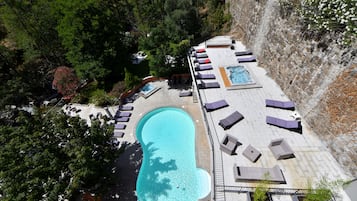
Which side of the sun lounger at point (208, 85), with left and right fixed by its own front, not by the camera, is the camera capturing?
right

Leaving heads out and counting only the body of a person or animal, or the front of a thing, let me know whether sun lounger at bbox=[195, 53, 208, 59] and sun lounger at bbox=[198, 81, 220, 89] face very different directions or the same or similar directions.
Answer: same or similar directions

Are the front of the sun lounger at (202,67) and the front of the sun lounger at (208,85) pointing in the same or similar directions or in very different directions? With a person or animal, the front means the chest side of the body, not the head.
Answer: same or similar directions

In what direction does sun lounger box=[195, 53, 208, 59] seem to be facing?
to the viewer's right

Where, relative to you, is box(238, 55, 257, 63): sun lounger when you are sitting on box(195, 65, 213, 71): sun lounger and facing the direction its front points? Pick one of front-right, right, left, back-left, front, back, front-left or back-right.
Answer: front

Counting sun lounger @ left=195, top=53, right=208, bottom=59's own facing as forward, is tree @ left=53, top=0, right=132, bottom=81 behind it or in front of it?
behind

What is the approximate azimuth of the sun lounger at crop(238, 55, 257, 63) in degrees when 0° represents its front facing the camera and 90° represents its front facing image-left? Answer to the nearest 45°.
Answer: approximately 90°

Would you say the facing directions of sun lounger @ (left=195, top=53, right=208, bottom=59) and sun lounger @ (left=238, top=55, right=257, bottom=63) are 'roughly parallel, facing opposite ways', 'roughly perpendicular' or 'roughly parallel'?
roughly parallel, facing opposite ways

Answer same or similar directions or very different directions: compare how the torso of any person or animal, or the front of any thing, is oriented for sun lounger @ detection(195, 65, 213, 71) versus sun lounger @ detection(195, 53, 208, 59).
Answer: same or similar directions

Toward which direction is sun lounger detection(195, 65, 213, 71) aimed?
to the viewer's right

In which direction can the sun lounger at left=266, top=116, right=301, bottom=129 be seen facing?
to the viewer's left

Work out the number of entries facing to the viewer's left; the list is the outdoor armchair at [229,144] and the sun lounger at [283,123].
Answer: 1

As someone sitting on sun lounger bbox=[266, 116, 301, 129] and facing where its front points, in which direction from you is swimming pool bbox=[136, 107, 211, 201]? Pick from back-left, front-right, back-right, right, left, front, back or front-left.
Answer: front

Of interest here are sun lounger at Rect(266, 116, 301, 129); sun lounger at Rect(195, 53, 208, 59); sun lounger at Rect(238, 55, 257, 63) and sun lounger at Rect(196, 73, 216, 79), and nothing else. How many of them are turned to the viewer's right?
2

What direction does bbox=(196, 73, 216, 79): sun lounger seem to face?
to the viewer's right
